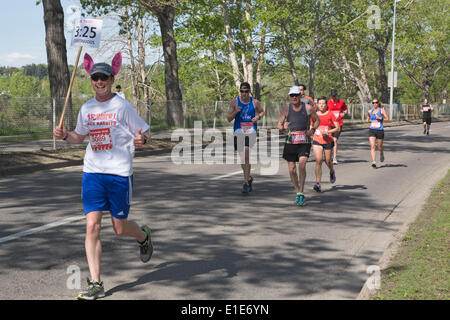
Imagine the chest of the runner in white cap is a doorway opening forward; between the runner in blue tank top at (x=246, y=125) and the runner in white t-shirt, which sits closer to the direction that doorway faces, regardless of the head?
the runner in white t-shirt

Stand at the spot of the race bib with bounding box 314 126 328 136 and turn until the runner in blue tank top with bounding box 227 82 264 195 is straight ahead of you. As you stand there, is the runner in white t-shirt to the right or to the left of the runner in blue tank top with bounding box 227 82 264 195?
left

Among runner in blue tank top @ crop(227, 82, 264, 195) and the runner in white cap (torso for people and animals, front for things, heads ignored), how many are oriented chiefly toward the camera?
2

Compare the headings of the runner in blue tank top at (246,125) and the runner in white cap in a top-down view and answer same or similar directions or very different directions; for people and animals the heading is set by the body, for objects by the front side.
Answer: same or similar directions

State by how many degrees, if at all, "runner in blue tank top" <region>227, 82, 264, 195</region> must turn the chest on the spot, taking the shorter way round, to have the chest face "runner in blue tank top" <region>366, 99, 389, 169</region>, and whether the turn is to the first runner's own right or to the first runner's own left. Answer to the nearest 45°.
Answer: approximately 135° to the first runner's own left

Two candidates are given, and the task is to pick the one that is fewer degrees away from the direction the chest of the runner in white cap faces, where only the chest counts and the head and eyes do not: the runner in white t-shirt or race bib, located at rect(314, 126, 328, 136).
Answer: the runner in white t-shirt

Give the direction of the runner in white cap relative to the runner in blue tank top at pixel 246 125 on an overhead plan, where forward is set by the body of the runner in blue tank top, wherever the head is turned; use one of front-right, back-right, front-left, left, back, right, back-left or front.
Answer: front-left

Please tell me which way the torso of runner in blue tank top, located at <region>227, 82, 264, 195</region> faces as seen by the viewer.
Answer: toward the camera

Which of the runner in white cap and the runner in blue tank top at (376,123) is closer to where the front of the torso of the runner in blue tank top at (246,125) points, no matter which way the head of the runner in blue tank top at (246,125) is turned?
the runner in white cap

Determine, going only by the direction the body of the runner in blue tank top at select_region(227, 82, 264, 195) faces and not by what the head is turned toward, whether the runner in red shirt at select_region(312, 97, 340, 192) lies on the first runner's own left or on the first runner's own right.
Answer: on the first runner's own left

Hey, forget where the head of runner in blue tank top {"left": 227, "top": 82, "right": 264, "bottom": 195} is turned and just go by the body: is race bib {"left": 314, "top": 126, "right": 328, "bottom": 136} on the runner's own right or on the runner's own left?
on the runner's own left

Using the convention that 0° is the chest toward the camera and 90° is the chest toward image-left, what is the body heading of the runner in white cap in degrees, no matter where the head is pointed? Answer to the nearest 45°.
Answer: approximately 0°

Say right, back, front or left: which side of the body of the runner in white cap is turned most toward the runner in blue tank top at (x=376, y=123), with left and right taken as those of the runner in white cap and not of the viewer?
back
